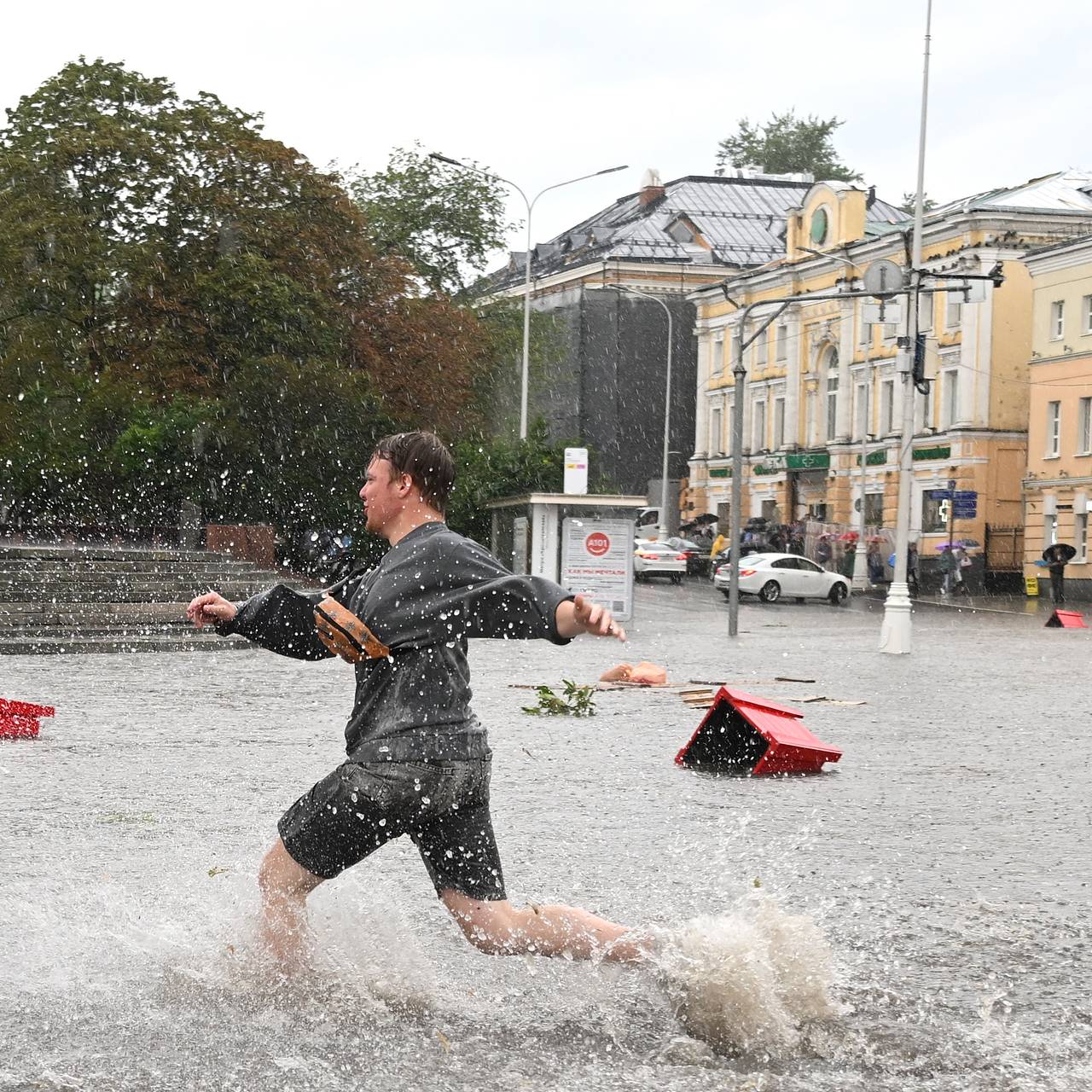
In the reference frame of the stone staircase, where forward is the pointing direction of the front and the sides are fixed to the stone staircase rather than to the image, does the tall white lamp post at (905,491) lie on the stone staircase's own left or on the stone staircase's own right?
on the stone staircase's own left

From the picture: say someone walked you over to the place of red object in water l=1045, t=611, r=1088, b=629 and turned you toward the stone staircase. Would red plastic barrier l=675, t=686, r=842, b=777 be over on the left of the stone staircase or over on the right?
left

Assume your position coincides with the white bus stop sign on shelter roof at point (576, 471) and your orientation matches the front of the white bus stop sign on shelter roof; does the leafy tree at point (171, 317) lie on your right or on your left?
on your right

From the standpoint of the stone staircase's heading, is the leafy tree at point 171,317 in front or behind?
behind

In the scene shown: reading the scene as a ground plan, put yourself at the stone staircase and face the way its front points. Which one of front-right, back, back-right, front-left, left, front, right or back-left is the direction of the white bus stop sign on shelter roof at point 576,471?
back-left

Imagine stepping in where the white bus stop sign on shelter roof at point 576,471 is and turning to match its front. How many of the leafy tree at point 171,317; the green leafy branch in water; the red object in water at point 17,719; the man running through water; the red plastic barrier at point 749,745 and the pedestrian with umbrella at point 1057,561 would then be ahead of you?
4

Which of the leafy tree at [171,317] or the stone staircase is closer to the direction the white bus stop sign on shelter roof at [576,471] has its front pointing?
the stone staircase

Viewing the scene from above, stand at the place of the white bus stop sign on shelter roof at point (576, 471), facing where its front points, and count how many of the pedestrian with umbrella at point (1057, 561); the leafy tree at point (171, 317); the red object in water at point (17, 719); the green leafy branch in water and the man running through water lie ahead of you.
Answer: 3

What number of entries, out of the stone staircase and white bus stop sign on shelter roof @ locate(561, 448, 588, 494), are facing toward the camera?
2

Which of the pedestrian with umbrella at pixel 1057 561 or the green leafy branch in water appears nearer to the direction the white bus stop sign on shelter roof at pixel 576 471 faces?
the green leafy branch in water
